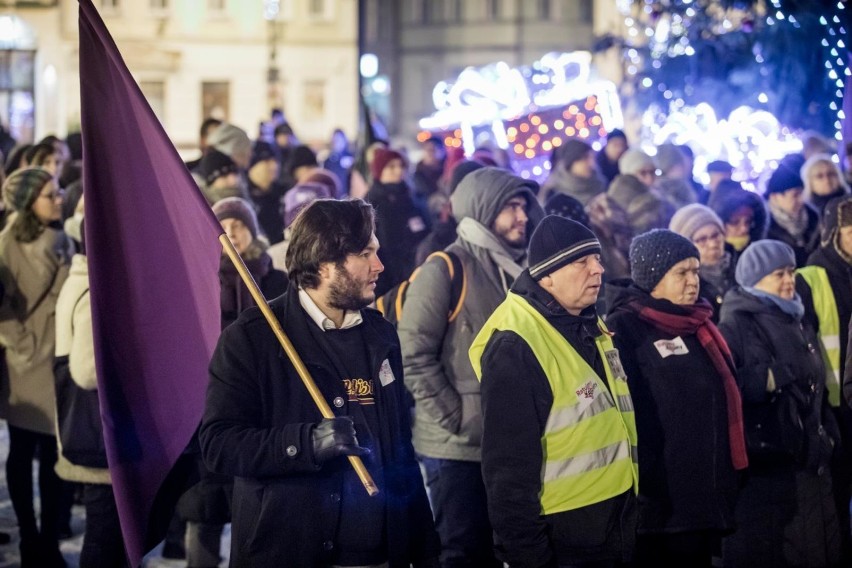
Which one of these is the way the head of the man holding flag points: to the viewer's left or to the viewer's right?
to the viewer's right

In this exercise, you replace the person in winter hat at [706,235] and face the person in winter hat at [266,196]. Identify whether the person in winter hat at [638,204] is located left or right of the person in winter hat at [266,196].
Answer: right

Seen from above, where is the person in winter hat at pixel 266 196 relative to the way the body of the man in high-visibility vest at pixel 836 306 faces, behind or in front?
behind

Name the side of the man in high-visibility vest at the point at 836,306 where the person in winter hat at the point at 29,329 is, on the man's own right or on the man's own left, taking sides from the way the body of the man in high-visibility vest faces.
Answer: on the man's own right

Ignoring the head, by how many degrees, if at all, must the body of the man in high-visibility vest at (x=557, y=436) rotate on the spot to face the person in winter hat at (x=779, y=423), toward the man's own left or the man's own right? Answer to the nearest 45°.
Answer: approximately 90° to the man's own left
